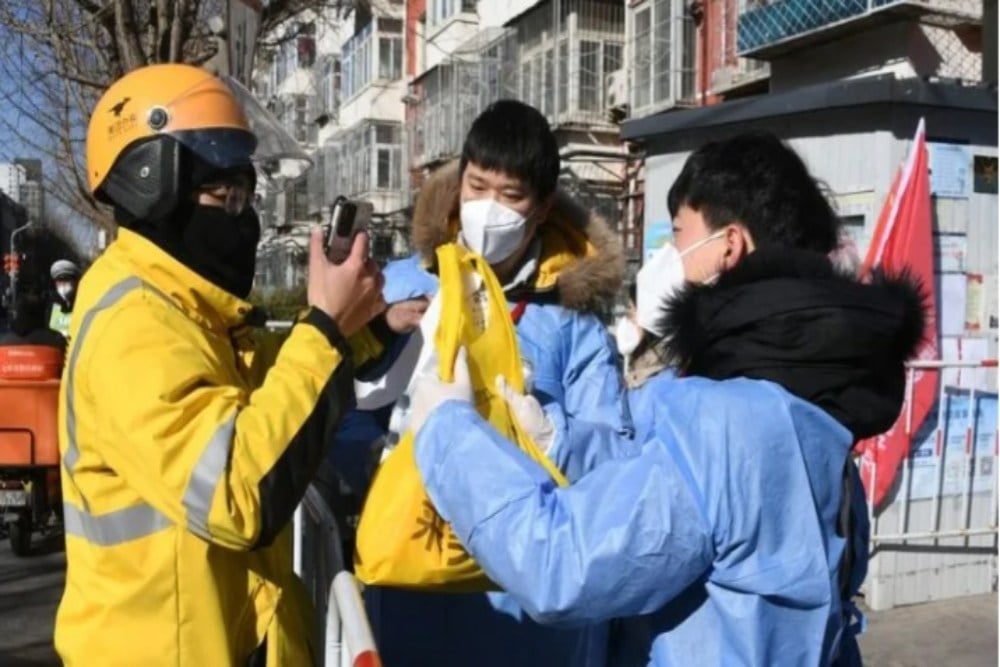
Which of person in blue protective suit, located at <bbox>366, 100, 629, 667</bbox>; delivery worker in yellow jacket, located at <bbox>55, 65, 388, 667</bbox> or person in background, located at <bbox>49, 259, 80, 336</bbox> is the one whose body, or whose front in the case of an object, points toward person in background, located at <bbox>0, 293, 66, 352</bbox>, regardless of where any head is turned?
person in background, located at <bbox>49, 259, 80, 336</bbox>

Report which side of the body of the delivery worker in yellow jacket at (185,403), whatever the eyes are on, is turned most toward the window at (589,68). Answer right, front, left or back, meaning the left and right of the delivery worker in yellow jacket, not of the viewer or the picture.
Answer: left

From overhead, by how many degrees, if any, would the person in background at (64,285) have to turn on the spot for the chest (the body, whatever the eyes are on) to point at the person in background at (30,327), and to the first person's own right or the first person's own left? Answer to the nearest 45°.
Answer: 0° — they already face them

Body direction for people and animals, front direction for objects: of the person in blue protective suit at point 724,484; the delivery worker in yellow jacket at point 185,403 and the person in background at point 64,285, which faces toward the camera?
the person in background

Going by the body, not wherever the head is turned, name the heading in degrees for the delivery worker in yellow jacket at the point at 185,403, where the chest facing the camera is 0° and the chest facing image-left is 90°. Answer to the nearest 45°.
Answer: approximately 270°

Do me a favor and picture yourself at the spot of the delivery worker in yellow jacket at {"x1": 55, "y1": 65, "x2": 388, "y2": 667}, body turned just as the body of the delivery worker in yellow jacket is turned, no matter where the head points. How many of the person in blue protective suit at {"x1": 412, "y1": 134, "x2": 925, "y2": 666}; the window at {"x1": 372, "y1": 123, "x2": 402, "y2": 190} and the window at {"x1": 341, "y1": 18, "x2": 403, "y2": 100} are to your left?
2

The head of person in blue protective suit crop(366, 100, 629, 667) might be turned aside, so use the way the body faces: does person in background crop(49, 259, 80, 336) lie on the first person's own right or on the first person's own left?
on the first person's own right

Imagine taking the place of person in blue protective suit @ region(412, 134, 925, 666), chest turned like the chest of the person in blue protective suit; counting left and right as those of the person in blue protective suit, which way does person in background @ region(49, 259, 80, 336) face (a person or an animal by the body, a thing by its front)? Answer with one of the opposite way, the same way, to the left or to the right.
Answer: the opposite way

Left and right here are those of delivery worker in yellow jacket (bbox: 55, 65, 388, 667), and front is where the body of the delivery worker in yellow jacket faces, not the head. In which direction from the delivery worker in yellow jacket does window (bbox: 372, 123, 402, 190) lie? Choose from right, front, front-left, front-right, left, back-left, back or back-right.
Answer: left

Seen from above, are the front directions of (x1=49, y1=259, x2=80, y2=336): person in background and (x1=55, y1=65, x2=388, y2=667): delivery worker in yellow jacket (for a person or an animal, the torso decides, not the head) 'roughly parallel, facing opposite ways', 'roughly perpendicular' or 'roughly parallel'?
roughly perpendicular

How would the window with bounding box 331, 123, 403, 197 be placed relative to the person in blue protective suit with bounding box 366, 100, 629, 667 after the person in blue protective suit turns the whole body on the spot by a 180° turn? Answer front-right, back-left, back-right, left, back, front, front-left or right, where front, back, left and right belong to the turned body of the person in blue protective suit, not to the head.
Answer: front-left

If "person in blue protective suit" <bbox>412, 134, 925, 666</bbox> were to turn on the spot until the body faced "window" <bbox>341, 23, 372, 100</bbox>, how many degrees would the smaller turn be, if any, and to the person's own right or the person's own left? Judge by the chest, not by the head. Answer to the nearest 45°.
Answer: approximately 45° to the person's own right
